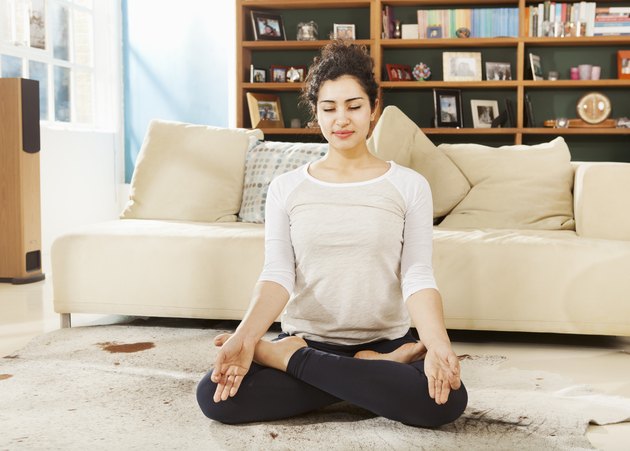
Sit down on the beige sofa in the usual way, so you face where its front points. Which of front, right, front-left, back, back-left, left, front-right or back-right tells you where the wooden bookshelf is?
back

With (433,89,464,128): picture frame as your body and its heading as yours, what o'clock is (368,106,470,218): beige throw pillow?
The beige throw pillow is roughly at 12 o'clock from the picture frame.

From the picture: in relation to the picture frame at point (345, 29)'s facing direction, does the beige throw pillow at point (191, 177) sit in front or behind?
in front

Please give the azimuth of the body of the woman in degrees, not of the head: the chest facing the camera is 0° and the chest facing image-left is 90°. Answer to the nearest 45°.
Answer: approximately 0°

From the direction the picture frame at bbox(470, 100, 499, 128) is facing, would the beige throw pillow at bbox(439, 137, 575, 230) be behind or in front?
in front

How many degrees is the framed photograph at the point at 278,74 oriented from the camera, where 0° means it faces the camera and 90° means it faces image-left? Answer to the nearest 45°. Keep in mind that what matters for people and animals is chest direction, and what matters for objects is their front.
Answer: approximately 0°

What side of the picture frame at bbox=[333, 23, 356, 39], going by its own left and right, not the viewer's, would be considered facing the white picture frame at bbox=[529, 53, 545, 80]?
left

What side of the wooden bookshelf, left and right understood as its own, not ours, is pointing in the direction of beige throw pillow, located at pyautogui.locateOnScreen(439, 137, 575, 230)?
front

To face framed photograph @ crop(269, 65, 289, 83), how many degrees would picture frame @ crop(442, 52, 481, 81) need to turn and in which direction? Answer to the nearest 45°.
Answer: approximately 90° to its right

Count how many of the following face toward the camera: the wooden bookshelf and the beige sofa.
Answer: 2
